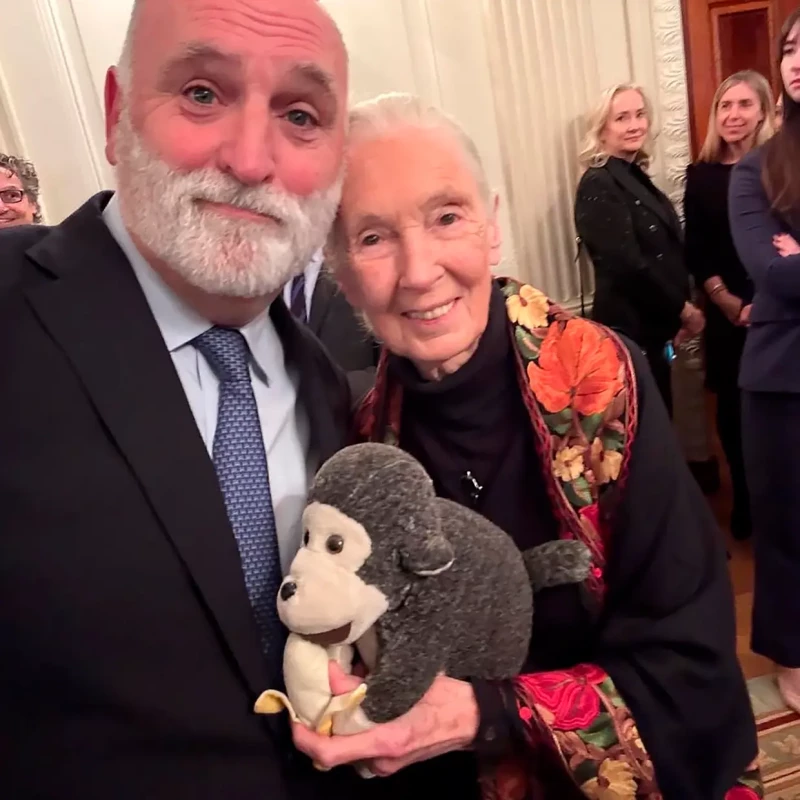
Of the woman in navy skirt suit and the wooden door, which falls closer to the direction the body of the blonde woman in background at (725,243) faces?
the woman in navy skirt suit

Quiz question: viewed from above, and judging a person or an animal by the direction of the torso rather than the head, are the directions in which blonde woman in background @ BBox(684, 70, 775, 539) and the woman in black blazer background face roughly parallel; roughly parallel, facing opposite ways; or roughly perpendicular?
roughly parallel

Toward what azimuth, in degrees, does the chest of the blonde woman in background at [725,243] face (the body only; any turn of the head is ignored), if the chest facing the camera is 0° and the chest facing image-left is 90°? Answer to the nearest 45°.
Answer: approximately 315°

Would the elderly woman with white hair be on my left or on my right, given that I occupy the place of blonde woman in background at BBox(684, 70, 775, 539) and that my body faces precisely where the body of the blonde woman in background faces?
on my right

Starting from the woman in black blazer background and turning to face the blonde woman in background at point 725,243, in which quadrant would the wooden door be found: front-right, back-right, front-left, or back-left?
front-left

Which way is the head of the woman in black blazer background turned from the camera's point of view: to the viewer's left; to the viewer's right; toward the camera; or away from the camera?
toward the camera

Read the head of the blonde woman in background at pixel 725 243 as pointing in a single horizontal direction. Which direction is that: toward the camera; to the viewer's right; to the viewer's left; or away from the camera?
toward the camera

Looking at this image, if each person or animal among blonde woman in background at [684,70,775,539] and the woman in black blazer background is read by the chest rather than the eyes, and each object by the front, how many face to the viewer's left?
0

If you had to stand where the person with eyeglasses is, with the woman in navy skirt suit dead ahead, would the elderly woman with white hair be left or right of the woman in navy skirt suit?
right

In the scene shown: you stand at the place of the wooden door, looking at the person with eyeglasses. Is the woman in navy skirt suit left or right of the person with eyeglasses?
left

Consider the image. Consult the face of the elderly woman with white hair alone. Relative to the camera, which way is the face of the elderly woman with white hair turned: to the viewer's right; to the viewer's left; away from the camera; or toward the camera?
toward the camera

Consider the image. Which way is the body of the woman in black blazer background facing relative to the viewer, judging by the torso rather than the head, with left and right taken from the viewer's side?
facing the viewer and to the right of the viewer
